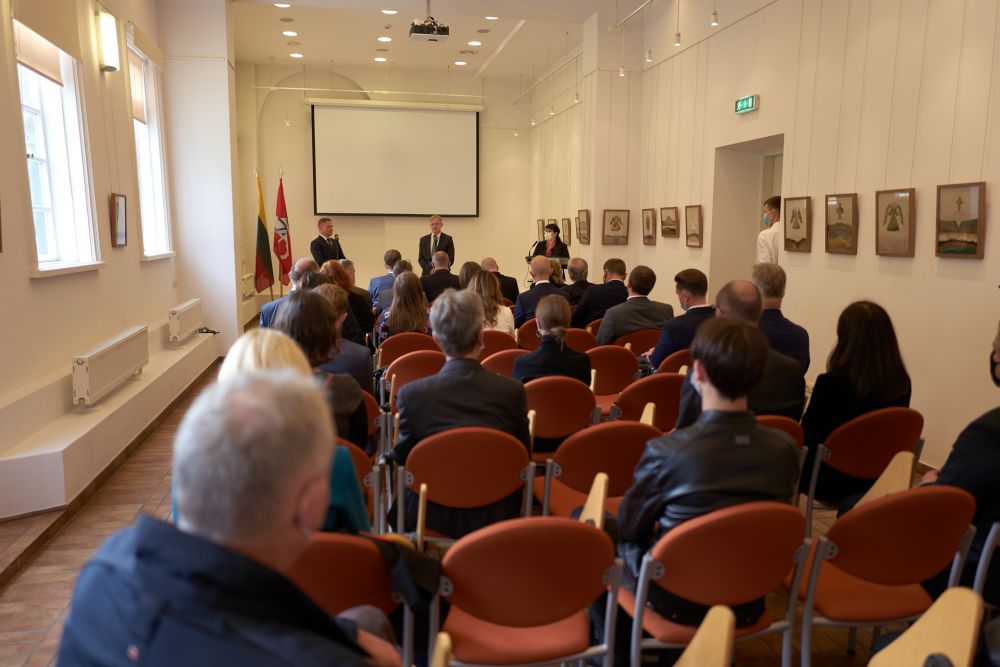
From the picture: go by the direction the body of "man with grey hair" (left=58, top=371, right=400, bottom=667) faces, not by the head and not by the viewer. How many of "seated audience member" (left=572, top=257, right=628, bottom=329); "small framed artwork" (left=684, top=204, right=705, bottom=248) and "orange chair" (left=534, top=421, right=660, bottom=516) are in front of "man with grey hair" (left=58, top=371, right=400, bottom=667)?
3

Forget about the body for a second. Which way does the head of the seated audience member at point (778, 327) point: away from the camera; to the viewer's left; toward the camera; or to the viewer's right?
away from the camera

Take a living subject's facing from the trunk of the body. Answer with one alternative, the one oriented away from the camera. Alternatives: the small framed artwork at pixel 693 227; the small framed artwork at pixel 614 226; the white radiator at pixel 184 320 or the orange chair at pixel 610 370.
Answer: the orange chair

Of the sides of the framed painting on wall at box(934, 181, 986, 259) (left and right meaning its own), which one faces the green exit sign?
right

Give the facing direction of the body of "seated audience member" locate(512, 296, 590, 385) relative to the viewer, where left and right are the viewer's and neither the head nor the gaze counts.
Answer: facing away from the viewer

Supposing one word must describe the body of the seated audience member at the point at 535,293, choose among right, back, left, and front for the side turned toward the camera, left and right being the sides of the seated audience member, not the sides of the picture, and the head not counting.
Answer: back

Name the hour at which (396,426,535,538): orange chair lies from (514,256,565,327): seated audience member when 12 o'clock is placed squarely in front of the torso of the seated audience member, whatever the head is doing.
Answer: The orange chair is roughly at 6 o'clock from the seated audience member.

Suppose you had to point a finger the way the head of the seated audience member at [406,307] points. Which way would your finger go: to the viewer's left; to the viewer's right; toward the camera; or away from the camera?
away from the camera

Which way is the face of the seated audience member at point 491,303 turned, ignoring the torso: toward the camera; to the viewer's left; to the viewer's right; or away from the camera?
away from the camera

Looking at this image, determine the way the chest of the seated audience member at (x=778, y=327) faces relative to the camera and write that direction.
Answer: away from the camera

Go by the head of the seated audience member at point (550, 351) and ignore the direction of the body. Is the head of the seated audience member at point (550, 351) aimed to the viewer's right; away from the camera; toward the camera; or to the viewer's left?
away from the camera

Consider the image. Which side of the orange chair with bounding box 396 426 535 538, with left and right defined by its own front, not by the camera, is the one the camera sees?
back

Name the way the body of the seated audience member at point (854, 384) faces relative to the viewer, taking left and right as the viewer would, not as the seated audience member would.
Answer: facing away from the viewer and to the left of the viewer
